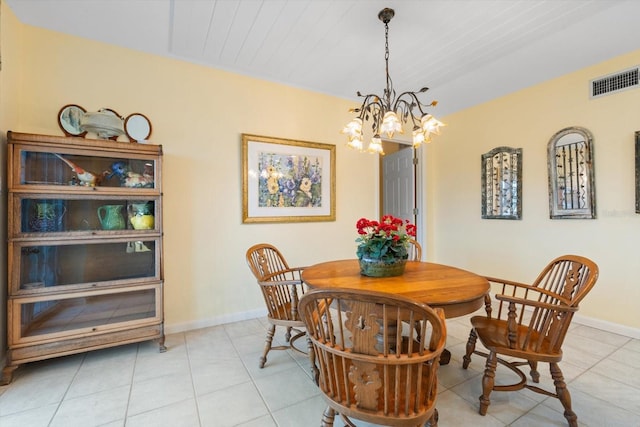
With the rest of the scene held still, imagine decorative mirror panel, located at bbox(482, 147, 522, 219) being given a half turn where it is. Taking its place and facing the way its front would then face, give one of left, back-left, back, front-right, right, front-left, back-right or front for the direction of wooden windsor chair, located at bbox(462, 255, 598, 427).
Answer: back-right

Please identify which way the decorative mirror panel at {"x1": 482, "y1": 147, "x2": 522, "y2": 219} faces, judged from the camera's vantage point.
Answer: facing the viewer and to the left of the viewer

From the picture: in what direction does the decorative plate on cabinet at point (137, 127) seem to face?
toward the camera

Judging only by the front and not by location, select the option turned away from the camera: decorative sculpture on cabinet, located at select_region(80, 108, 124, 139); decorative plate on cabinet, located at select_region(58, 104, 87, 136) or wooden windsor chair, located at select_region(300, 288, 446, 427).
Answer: the wooden windsor chair

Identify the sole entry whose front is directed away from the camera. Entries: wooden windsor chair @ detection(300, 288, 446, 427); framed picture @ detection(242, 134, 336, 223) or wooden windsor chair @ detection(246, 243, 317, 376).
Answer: wooden windsor chair @ detection(300, 288, 446, 427)

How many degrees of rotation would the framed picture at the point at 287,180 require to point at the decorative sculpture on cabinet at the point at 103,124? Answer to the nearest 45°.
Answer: approximately 90° to its right

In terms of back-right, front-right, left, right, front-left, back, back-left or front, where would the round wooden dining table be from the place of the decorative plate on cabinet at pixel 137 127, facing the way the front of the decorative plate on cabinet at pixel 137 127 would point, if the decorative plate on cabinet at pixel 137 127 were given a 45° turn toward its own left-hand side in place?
front

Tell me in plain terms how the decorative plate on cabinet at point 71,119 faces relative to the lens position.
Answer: facing the viewer

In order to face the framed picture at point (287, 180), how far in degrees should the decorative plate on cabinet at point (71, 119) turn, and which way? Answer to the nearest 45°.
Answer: approximately 90° to its left

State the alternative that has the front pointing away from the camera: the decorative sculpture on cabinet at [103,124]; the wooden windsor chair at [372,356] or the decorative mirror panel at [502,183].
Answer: the wooden windsor chair

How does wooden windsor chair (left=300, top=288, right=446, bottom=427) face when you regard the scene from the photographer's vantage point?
facing away from the viewer

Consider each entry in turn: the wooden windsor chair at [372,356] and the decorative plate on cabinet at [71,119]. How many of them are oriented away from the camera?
1

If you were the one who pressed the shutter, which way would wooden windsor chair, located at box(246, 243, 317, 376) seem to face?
facing the viewer and to the right of the viewer

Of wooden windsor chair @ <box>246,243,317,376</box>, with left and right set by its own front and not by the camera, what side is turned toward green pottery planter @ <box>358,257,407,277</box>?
front
